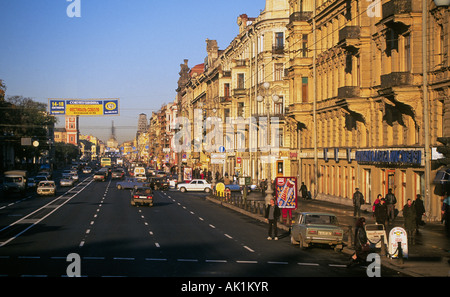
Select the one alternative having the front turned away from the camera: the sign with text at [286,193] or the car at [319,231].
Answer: the car

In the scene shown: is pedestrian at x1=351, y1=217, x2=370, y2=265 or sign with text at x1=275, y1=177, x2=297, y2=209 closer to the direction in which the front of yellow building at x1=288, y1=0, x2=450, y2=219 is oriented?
the sign with text

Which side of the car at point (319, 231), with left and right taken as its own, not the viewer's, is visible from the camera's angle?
back

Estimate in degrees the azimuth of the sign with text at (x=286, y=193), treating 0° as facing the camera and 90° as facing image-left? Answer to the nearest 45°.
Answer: approximately 0°
